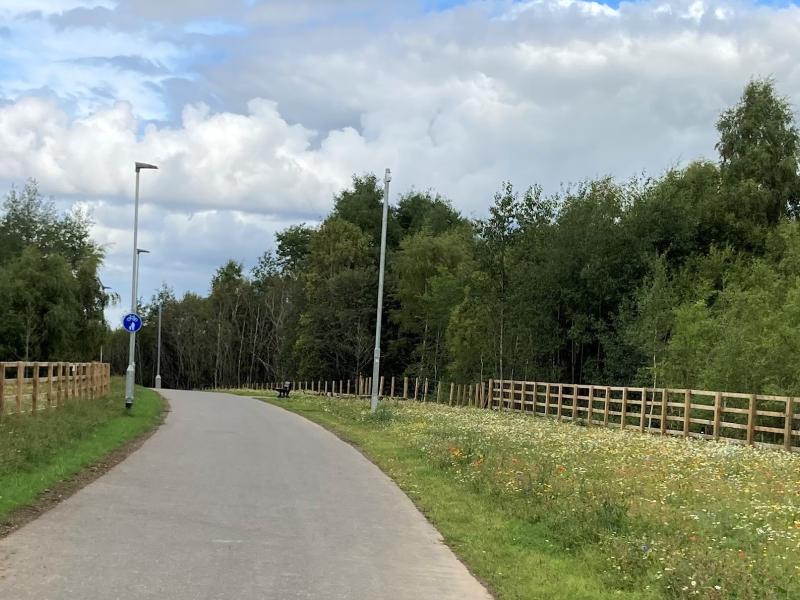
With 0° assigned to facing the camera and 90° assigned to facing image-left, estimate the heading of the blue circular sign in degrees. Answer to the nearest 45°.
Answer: approximately 0°
